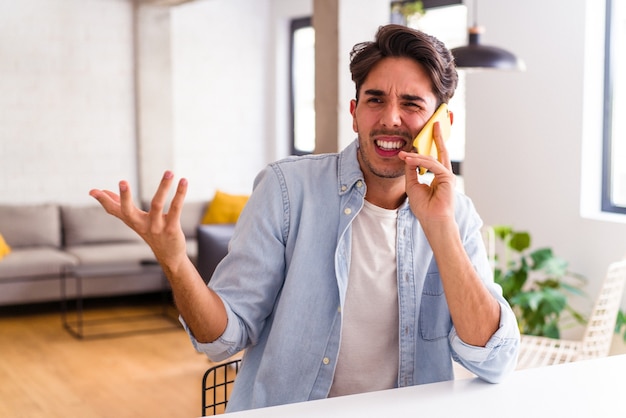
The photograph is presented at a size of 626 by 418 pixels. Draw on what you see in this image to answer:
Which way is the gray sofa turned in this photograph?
toward the camera

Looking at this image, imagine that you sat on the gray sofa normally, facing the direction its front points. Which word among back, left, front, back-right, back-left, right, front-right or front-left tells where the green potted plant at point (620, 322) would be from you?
front-left

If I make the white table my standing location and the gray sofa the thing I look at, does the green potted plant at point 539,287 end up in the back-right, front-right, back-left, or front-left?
front-right

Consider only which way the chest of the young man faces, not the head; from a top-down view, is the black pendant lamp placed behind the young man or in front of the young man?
behind

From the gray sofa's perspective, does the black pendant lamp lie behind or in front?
in front

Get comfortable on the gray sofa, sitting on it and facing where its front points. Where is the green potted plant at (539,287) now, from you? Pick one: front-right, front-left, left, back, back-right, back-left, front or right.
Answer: front-left

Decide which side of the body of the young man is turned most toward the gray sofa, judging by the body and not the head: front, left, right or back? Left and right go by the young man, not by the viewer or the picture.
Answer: back

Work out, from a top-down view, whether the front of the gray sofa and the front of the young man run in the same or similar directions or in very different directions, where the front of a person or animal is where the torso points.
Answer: same or similar directions

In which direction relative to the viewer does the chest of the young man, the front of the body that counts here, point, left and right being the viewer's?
facing the viewer

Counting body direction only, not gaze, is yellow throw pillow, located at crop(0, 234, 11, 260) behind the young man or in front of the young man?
behind

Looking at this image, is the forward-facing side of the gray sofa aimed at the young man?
yes

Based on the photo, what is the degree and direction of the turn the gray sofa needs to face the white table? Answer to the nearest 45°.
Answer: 0° — it already faces it
